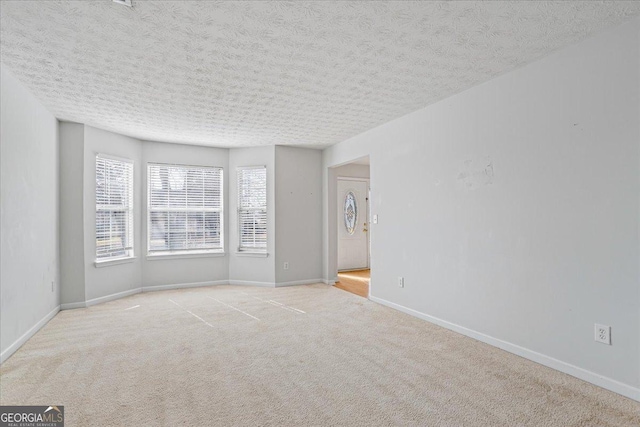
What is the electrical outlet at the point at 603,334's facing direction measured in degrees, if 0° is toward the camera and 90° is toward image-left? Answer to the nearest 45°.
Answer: approximately 45°

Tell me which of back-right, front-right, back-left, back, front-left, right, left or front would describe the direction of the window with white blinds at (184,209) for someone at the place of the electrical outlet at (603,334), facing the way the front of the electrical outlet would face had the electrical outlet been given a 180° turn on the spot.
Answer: back-left

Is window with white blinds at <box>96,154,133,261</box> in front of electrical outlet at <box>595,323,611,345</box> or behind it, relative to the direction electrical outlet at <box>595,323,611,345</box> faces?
in front

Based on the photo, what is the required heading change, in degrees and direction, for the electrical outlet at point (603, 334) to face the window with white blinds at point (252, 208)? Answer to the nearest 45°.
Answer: approximately 45° to its right
